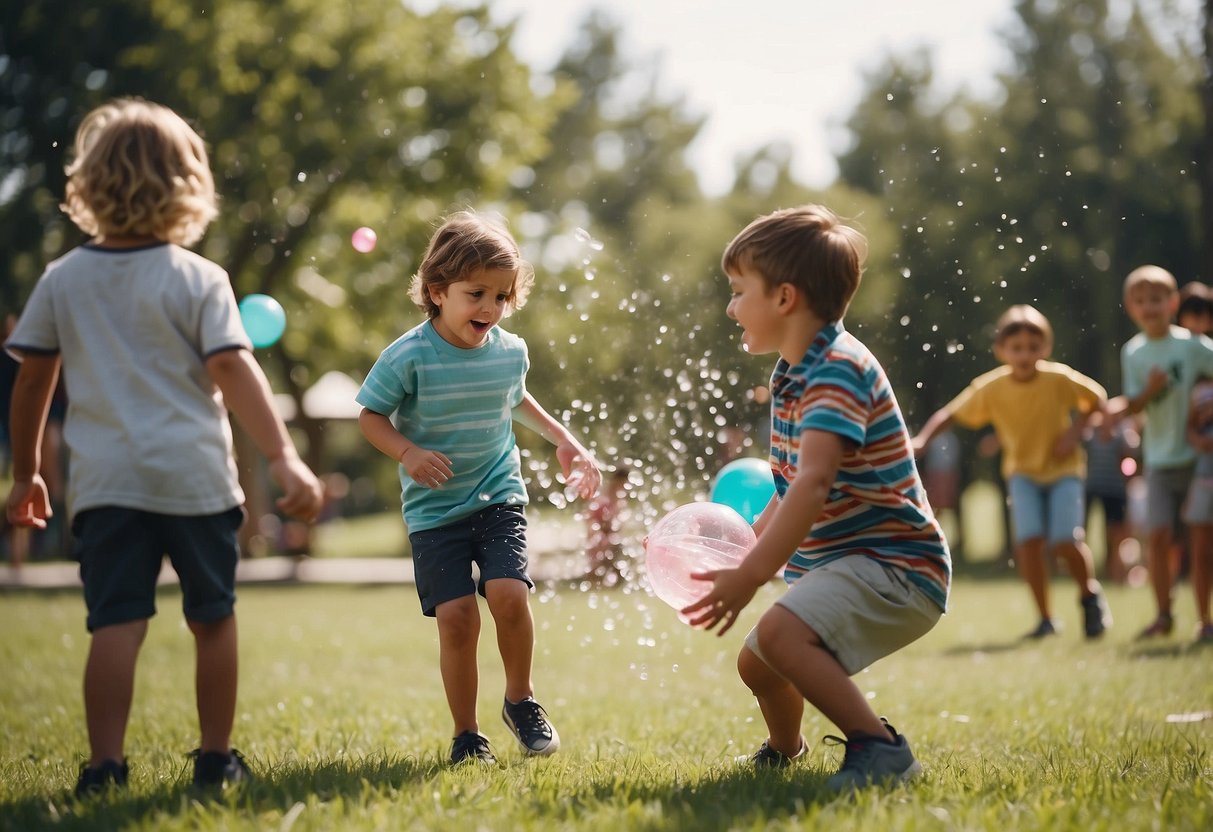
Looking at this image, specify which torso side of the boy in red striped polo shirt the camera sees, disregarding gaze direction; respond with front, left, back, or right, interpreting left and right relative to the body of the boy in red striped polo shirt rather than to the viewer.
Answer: left

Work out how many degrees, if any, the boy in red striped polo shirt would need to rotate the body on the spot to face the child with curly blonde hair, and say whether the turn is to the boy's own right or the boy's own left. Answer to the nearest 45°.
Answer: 0° — they already face them

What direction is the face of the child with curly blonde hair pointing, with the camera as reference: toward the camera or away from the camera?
away from the camera

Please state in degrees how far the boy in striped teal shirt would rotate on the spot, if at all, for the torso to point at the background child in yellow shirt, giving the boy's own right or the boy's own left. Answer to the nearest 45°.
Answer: approximately 90° to the boy's own left

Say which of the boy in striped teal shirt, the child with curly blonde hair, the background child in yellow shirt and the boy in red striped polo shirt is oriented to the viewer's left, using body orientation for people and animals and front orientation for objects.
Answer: the boy in red striped polo shirt

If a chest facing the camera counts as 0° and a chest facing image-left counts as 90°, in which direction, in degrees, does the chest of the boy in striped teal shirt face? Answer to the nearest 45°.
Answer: approximately 315°

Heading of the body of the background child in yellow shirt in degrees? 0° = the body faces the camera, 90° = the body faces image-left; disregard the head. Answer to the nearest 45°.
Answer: approximately 0°

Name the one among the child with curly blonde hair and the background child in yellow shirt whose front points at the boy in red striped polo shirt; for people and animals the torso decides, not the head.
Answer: the background child in yellow shirt

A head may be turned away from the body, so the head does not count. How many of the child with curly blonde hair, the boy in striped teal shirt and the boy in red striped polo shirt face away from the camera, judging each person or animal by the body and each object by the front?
1

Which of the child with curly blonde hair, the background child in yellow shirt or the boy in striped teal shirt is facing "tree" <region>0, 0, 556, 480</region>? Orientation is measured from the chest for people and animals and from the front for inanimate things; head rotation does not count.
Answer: the child with curly blonde hair

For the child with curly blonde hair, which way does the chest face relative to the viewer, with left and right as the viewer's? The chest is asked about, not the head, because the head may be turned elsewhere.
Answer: facing away from the viewer

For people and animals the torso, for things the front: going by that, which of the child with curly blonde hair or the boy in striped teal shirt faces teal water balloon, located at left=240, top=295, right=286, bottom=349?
the child with curly blonde hair

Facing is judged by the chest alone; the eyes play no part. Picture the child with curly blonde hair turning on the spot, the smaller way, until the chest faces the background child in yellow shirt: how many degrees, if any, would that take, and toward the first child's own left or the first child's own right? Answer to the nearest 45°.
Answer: approximately 45° to the first child's own right

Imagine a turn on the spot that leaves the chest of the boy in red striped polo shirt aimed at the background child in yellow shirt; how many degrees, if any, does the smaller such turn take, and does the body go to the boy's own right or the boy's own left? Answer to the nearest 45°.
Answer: approximately 90° to the boy's own right

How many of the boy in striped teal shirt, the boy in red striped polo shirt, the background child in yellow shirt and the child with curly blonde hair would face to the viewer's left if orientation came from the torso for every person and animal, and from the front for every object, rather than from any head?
1
